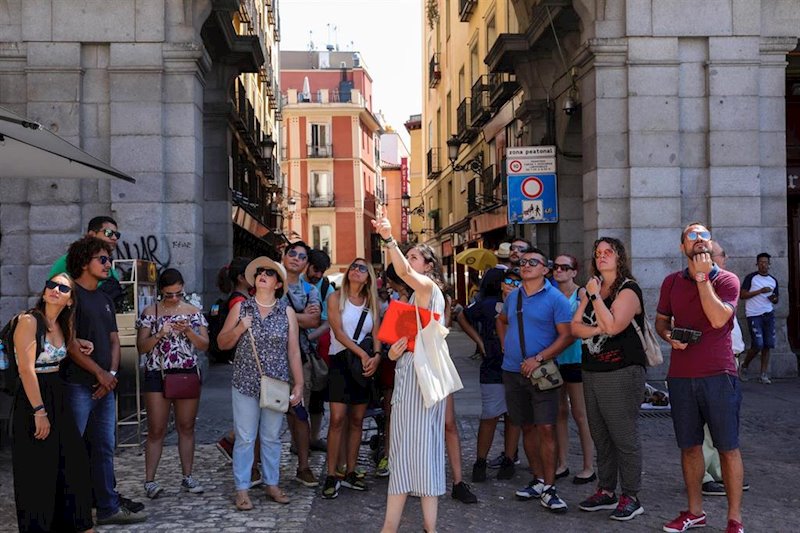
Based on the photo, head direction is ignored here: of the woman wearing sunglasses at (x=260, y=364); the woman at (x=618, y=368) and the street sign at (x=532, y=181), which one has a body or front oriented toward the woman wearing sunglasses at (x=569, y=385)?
the street sign

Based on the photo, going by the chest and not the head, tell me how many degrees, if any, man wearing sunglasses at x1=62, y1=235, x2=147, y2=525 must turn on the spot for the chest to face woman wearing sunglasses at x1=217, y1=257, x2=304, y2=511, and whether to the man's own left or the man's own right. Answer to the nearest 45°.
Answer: approximately 45° to the man's own left

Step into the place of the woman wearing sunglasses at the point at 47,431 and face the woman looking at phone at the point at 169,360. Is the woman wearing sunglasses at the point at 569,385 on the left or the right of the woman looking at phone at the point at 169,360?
right

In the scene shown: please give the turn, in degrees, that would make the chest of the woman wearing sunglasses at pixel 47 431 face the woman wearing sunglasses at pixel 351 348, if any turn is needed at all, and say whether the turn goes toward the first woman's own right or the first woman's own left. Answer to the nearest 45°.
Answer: approximately 45° to the first woman's own left

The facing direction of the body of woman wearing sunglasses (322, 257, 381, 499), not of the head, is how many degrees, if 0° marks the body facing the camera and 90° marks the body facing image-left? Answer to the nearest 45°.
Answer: approximately 0°

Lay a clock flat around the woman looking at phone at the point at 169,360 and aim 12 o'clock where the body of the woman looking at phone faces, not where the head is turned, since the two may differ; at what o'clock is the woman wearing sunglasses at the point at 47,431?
The woman wearing sunglasses is roughly at 1 o'clock from the woman looking at phone.

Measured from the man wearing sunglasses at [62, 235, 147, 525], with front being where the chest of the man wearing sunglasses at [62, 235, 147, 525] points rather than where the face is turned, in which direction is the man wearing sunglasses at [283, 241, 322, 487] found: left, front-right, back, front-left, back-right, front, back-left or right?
left

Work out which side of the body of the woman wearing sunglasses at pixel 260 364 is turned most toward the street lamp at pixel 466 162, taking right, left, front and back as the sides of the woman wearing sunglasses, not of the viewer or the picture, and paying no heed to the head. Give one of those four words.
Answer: back
